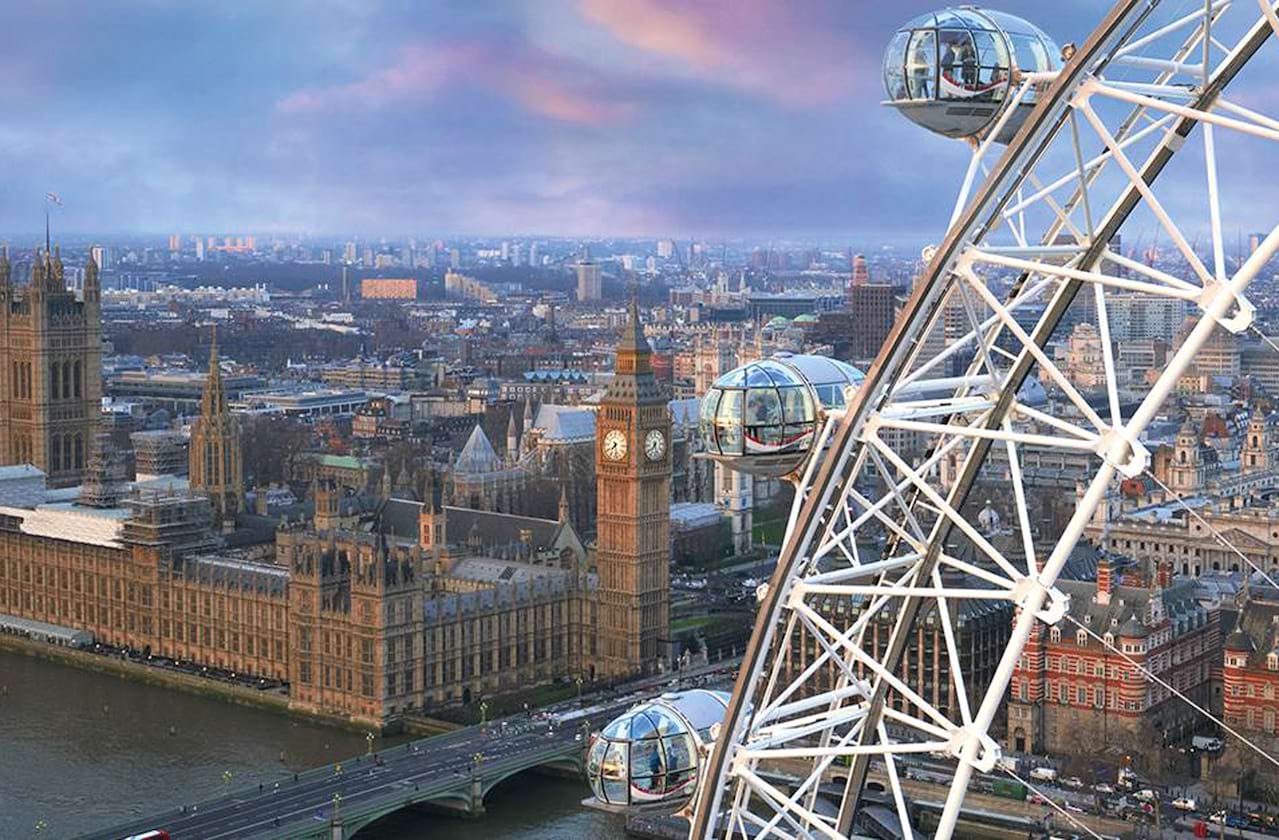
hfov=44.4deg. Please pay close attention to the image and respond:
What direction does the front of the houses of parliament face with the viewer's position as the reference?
facing the viewer and to the left of the viewer

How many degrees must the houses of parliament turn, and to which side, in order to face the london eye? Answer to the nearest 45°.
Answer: approximately 45° to its left

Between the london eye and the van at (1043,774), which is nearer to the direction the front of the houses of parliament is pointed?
the london eye

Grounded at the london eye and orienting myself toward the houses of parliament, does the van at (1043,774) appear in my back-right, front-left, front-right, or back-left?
front-right

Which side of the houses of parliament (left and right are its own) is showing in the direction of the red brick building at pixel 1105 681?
left

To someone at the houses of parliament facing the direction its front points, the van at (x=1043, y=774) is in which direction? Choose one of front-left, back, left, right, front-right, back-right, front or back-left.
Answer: left

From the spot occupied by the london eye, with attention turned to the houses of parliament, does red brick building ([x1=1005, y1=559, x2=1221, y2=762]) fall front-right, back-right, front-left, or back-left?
front-right
